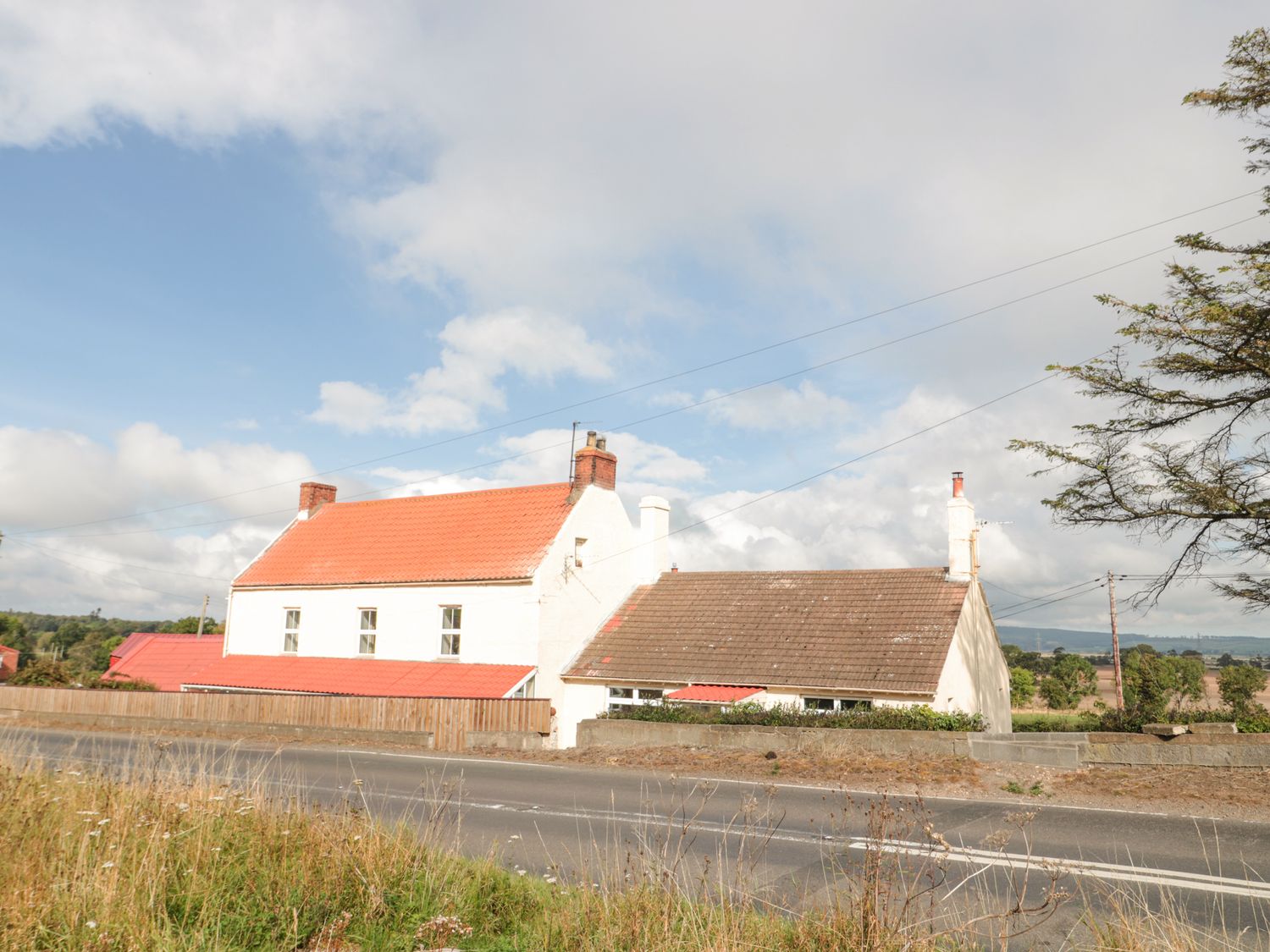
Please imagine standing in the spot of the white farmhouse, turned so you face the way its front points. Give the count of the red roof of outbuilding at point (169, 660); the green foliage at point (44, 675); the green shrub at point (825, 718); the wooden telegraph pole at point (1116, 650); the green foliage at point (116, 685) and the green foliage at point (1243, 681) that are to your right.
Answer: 3

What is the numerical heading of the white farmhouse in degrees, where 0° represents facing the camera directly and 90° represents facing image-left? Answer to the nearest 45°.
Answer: approximately 45°

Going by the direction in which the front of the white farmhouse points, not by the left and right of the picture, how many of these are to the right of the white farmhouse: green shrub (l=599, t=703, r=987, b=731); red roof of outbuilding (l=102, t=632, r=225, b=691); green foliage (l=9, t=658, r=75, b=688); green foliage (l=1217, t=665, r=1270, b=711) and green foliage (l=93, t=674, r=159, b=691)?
3

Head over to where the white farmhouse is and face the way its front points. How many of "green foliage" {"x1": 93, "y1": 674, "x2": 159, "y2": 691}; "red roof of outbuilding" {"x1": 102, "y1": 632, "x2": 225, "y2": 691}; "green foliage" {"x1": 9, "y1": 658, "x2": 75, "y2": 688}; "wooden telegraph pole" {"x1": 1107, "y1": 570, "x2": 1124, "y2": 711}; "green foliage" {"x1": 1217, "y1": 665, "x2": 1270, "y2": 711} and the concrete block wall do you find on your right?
3

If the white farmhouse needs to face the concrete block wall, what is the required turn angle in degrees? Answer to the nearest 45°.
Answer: approximately 90° to its left

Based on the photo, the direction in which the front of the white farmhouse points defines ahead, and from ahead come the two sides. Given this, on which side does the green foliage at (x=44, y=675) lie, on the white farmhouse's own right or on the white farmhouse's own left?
on the white farmhouse's own right

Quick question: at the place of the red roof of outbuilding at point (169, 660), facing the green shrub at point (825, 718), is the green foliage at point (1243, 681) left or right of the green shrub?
left

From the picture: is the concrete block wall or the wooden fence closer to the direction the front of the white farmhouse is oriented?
the wooden fence

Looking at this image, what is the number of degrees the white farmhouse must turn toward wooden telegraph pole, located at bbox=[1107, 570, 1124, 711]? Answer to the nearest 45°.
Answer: approximately 135° to its left

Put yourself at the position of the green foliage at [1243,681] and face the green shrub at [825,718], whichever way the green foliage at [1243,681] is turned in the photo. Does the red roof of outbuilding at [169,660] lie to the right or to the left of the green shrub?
right

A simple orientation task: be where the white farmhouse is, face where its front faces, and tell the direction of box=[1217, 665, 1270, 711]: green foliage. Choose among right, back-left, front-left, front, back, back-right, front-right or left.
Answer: back-left

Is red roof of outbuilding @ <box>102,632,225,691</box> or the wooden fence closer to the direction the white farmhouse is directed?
the wooden fence

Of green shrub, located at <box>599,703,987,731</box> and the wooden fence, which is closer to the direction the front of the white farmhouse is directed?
the wooden fence

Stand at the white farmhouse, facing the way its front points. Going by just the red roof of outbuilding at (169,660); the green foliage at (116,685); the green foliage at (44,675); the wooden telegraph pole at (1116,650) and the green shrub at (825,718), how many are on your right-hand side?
3

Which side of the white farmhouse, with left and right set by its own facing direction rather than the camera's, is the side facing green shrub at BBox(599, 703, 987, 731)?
left
